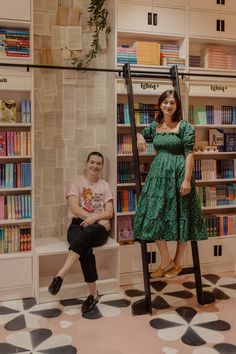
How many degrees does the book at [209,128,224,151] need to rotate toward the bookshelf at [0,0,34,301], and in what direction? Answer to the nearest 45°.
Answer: approximately 45° to its right

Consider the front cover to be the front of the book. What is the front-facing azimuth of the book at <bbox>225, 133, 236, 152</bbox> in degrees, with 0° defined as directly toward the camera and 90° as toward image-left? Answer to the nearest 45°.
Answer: approximately 0°

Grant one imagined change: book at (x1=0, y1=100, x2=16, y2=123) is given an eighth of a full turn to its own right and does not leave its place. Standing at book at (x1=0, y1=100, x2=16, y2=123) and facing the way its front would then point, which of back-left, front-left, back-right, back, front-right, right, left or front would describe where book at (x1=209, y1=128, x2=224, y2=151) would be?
back-left

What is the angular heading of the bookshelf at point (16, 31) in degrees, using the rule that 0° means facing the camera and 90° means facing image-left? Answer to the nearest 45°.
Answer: approximately 0°

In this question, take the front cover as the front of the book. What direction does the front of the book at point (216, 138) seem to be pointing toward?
toward the camera

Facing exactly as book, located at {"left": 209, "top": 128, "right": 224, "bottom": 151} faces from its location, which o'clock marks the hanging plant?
The hanging plant is roughly at 2 o'clock from the book.

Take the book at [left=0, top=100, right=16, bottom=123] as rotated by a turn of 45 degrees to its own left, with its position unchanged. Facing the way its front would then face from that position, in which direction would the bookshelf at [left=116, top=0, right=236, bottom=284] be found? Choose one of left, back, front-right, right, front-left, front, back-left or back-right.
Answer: front-left

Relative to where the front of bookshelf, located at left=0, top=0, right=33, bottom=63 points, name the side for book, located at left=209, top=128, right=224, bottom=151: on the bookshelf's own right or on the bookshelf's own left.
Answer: on the bookshelf's own left

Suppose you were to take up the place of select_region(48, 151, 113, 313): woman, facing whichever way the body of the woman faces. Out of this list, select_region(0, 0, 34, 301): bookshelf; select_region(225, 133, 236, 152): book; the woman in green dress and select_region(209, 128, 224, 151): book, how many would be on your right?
1

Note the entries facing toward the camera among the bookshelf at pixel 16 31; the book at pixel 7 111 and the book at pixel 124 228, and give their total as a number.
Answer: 3

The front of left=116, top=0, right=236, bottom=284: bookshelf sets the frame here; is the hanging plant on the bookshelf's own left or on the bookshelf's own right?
on the bookshelf's own right

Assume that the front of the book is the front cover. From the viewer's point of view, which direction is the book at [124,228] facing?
toward the camera
